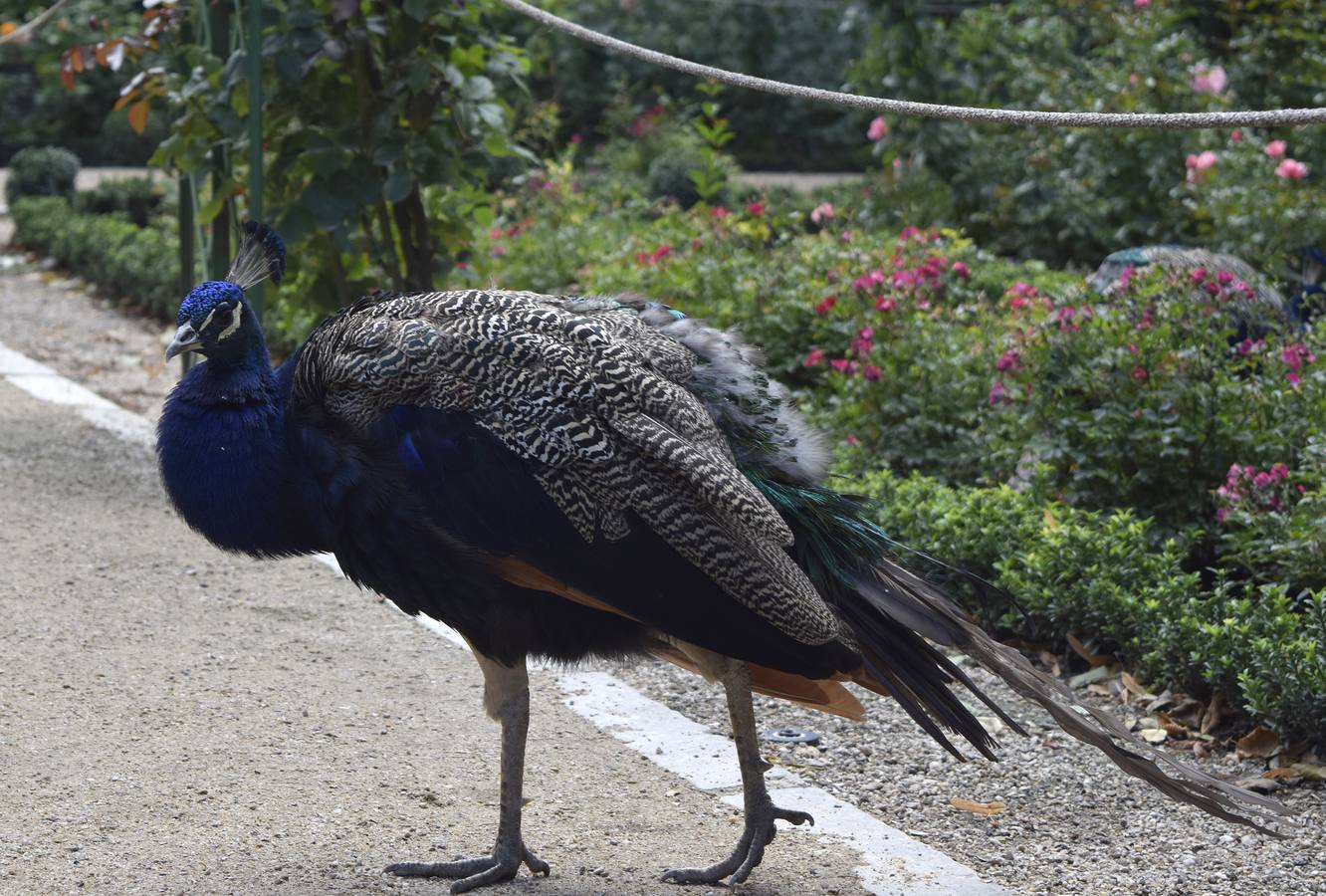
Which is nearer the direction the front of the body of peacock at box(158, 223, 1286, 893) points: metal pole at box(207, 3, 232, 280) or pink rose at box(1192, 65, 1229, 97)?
the metal pole

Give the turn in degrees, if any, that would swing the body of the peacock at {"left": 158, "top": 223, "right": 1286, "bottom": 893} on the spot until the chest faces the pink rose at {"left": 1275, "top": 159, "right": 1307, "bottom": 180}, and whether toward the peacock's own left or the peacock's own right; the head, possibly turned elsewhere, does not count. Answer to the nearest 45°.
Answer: approximately 135° to the peacock's own right

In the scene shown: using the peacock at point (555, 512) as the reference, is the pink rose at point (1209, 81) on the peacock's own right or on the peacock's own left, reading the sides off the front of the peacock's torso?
on the peacock's own right

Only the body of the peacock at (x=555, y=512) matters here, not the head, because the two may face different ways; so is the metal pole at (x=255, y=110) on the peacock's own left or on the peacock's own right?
on the peacock's own right

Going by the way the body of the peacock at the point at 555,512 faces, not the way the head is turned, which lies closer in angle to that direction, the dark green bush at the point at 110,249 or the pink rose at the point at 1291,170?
the dark green bush

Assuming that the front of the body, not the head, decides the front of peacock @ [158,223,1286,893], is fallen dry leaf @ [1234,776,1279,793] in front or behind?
behind

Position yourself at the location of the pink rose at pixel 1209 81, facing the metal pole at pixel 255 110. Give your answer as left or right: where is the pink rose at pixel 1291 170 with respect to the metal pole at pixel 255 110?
left

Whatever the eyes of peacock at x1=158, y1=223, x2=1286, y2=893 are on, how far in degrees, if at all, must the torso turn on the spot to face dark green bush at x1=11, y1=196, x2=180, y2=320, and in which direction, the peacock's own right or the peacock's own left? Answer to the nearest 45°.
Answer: approximately 45° to the peacock's own right

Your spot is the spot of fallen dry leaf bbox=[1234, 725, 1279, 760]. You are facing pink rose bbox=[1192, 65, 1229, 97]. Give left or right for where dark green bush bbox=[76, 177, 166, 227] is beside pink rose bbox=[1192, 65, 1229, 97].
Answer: left

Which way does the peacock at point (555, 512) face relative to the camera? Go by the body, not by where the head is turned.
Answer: to the viewer's left
